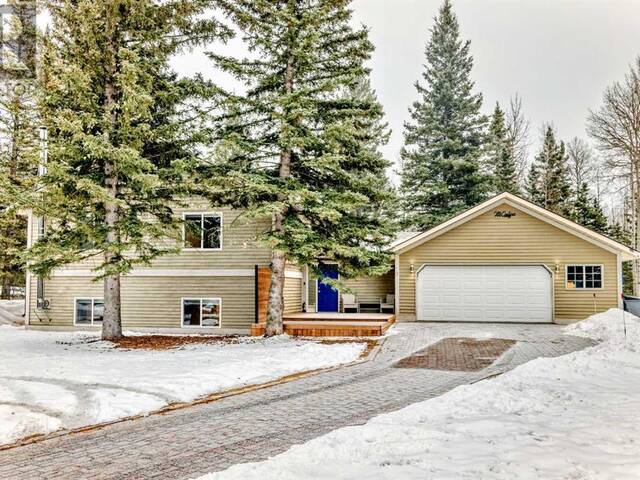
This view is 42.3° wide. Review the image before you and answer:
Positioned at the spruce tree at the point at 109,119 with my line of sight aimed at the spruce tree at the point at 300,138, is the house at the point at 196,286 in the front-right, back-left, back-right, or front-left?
front-left

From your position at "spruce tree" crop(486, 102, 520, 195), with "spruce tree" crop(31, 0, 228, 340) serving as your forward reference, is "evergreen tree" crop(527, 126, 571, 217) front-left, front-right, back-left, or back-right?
back-left

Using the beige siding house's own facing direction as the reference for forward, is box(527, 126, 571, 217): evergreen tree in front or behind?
behind

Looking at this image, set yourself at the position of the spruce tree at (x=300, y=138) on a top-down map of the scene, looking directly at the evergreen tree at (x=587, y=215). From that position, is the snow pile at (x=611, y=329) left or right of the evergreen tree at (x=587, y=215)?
right

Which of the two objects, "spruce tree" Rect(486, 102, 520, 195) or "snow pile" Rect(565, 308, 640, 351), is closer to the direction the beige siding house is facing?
the snow pile

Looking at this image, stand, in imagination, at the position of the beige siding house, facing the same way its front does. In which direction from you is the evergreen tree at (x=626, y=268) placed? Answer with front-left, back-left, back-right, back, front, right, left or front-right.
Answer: back-left

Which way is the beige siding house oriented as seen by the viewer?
toward the camera

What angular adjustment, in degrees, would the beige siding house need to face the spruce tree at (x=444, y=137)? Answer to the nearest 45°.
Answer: approximately 180°
